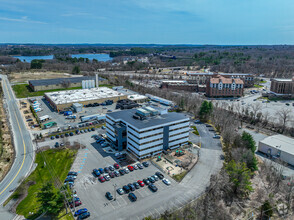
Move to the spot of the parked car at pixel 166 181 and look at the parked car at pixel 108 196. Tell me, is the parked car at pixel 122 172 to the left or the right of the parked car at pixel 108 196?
right

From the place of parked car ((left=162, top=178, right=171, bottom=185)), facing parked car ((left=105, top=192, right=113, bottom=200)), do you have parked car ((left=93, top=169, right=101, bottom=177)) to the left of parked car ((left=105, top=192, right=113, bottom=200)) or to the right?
right

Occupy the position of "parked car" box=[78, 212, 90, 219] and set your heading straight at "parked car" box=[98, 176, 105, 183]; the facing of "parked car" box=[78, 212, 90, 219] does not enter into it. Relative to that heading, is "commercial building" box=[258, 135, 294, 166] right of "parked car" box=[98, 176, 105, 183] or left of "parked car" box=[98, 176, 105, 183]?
right
